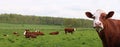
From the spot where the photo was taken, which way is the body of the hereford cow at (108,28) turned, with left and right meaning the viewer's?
facing the viewer and to the left of the viewer
